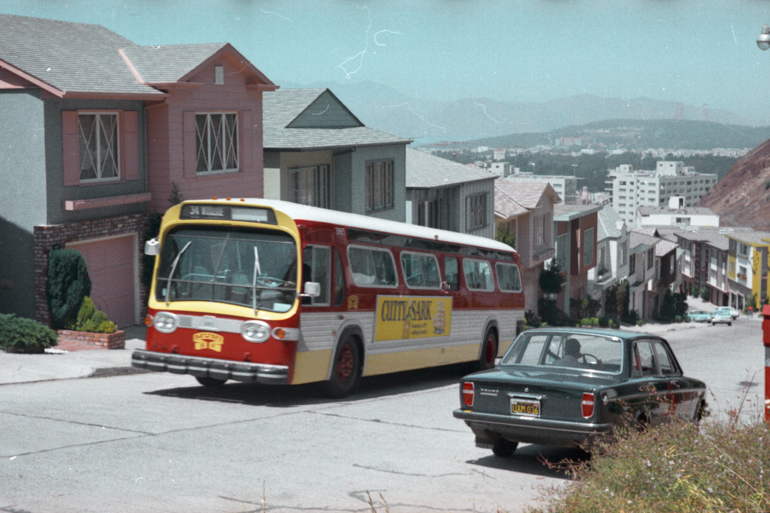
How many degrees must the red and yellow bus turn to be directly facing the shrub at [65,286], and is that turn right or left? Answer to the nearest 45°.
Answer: approximately 90° to its right

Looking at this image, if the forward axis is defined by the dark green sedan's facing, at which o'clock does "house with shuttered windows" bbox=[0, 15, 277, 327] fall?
The house with shuttered windows is roughly at 9 o'clock from the dark green sedan.

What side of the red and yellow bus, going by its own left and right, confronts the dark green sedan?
left

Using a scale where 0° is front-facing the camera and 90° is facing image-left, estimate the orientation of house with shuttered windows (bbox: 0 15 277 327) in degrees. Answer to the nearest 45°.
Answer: approximately 315°

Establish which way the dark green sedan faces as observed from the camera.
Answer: facing away from the viewer and to the right of the viewer

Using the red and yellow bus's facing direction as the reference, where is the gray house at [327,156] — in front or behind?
behind

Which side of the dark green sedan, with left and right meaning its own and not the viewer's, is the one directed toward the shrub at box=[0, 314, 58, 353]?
left

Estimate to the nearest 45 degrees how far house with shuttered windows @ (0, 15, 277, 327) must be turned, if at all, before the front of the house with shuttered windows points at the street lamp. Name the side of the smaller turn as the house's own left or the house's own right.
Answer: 0° — it already faces it

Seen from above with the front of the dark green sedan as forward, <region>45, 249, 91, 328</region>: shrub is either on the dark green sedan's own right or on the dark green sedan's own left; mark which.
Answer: on the dark green sedan's own left

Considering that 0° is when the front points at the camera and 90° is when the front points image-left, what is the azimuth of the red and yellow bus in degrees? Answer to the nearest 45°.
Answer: approximately 45°
